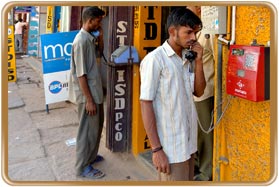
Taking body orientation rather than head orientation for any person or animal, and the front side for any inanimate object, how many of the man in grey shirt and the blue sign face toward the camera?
1

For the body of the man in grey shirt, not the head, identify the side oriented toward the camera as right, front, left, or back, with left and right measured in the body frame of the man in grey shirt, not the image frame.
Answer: right

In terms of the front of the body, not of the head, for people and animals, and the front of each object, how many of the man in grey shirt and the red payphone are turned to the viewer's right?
1

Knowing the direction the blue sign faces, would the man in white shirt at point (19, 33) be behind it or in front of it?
behind

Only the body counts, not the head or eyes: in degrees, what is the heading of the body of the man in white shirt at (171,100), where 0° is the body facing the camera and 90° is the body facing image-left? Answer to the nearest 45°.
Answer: approximately 315°
